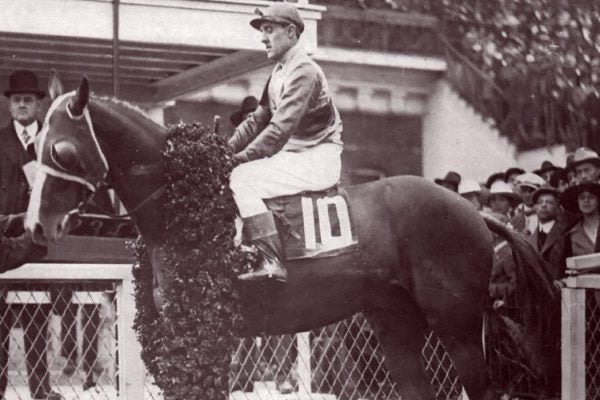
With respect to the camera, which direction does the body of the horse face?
to the viewer's left

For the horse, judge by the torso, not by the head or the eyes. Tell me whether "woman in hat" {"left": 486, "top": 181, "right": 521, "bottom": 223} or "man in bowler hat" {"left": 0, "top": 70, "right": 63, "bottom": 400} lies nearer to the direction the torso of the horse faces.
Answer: the man in bowler hat

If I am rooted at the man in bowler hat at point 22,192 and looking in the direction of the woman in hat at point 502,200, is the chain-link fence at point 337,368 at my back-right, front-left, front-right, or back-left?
front-right

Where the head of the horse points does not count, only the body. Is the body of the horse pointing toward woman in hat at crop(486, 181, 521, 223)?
no

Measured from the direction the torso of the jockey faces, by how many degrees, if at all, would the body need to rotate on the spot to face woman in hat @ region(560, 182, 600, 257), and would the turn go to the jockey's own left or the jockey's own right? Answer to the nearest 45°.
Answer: approximately 135° to the jockey's own right

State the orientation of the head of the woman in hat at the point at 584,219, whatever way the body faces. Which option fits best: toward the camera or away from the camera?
toward the camera

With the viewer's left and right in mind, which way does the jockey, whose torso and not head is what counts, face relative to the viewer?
facing to the left of the viewer

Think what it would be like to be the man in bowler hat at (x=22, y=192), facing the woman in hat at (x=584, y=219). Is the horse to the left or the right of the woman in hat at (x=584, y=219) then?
right

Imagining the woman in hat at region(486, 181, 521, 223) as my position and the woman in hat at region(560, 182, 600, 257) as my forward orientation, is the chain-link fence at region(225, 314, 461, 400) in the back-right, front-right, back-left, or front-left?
front-right

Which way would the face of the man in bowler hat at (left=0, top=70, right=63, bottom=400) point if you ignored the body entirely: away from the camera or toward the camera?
toward the camera

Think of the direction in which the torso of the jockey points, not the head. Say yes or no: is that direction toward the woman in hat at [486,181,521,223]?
no

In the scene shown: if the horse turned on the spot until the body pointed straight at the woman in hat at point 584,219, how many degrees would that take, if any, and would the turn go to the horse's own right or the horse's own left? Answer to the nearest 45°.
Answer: approximately 135° to the horse's own right
